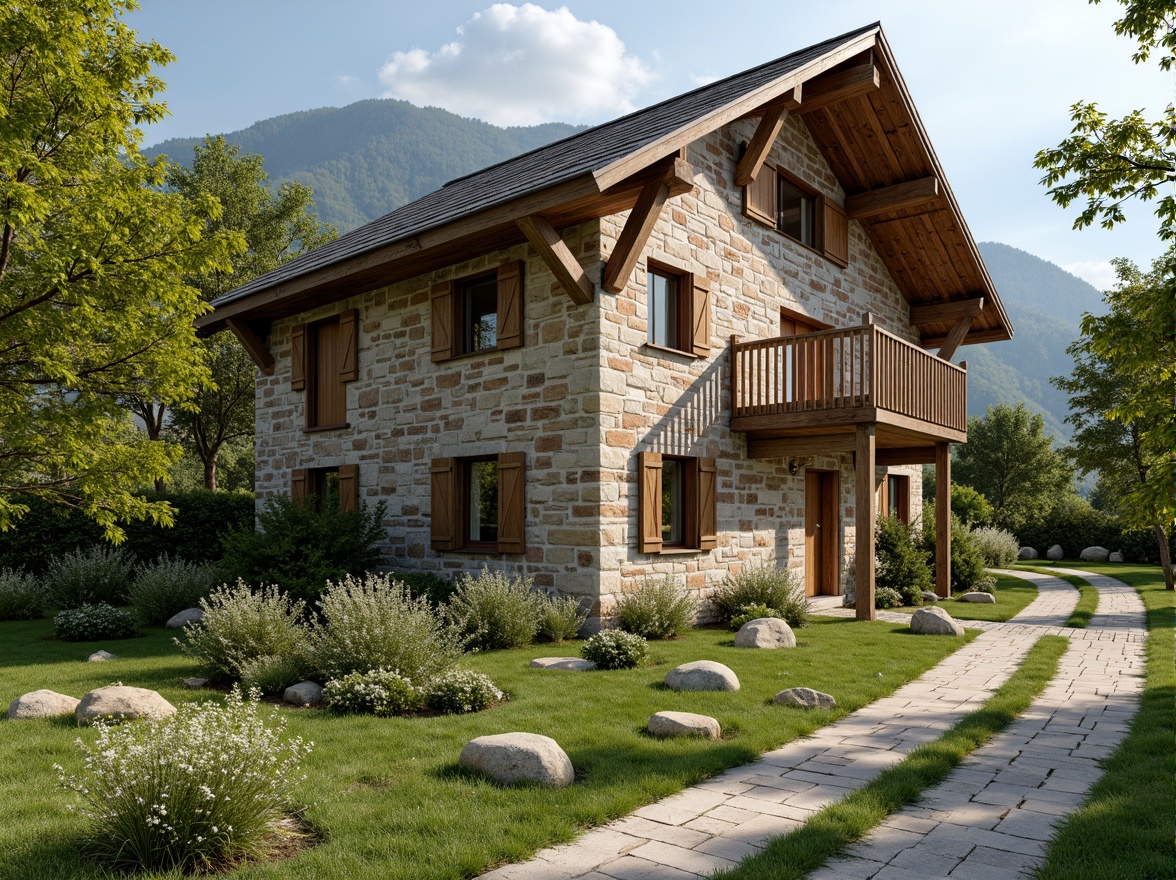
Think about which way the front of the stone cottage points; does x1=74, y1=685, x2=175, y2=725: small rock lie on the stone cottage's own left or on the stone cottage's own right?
on the stone cottage's own right

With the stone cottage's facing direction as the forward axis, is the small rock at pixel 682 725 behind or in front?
in front

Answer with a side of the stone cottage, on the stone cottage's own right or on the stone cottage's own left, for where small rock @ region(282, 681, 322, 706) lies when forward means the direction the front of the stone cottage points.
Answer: on the stone cottage's own right

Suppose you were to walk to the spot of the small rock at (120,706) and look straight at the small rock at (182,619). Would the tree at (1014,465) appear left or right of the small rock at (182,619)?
right

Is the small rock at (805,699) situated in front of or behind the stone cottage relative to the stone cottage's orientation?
in front

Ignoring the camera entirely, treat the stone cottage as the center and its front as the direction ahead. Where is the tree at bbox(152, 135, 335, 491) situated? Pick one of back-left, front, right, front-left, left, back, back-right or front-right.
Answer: back

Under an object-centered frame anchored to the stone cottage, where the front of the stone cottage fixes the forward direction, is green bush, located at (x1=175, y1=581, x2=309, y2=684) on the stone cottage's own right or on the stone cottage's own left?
on the stone cottage's own right

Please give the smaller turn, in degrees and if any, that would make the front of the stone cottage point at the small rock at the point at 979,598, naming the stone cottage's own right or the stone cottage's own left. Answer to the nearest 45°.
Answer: approximately 90° to the stone cottage's own left

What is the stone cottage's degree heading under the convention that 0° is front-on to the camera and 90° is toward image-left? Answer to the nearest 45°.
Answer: approximately 315°
